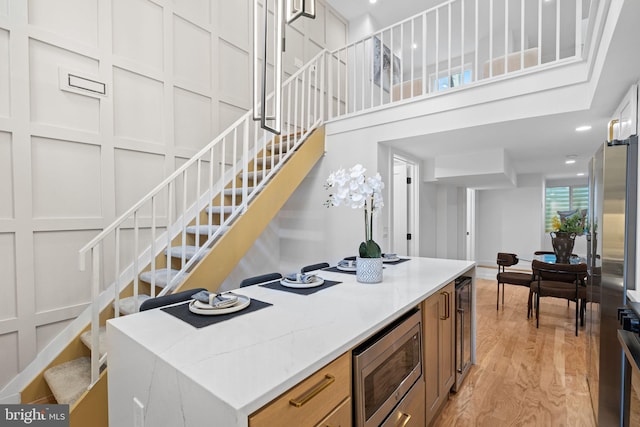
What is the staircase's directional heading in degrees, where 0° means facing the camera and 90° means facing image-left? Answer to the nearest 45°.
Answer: approximately 45°

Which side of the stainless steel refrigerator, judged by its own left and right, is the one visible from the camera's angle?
left

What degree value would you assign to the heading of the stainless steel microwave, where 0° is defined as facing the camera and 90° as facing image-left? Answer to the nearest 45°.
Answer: approximately 315°

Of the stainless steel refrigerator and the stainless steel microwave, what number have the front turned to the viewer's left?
1

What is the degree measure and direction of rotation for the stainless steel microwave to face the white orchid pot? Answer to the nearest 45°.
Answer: approximately 135° to its left

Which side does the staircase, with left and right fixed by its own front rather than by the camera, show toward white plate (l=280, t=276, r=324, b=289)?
left

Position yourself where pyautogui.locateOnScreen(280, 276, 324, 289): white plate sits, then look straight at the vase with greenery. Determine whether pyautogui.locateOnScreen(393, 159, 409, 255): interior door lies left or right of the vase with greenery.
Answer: left

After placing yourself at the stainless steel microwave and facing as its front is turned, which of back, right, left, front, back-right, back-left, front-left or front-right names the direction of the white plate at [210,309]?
back-right

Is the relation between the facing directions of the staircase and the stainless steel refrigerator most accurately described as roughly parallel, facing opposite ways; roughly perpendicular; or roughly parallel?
roughly perpendicular
